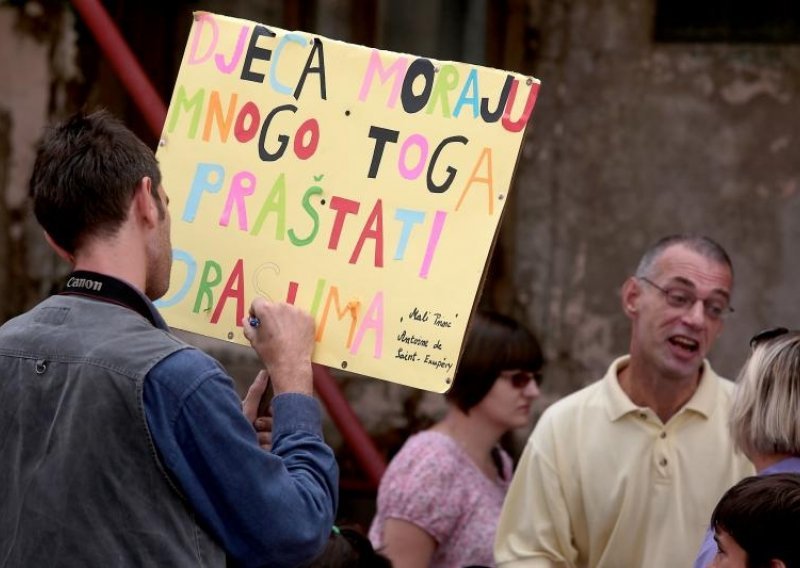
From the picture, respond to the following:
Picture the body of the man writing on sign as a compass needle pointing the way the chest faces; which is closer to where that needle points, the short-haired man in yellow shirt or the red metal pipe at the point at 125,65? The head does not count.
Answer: the short-haired man in yellow shirt

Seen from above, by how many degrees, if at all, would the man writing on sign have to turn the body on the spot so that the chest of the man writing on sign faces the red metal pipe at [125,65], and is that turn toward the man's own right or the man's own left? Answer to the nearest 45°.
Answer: approximately 45° to the man's own left

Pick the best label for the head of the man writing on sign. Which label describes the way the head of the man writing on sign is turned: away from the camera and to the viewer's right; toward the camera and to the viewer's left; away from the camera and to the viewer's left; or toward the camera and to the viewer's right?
away from the camera and to the viewer's right

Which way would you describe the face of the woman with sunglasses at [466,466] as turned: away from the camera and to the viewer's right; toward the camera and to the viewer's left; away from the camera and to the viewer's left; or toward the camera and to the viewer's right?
toward the camera and to the viewer's right

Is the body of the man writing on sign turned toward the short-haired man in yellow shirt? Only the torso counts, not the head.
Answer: yes

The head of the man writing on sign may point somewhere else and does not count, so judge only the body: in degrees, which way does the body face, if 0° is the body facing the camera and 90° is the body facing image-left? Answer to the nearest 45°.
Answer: approximately 225°

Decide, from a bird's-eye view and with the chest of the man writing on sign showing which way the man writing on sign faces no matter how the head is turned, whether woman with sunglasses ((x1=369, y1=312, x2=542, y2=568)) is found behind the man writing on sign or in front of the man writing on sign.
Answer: in front

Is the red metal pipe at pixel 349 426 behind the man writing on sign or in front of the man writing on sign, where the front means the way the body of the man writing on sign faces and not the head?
in front
